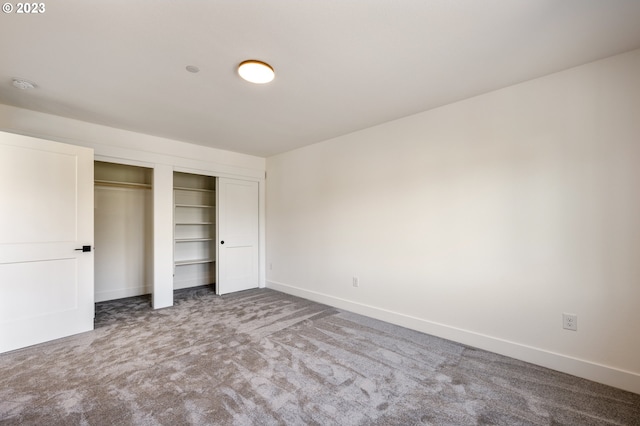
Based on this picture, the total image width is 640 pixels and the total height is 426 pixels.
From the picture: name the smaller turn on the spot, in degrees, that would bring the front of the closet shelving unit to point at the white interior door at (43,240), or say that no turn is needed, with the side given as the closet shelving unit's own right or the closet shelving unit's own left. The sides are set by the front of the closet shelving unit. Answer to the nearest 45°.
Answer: approximately 90° to the closet shelving unit's own right

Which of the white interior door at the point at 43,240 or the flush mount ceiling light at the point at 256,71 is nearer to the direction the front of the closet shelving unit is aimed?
the flush mount ceiling light

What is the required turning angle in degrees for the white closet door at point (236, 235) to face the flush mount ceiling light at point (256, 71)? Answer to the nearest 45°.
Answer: approximately 45° to its right

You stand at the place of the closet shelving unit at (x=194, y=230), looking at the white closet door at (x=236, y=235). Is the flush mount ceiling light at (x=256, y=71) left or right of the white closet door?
right

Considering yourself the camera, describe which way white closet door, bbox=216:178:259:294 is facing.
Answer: facing the viewer and to the right of the viewer

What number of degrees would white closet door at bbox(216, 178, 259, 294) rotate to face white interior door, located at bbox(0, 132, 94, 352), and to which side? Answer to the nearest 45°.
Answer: approximately 90° to its right

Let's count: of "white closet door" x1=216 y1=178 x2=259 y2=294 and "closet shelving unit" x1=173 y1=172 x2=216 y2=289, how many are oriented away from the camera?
0

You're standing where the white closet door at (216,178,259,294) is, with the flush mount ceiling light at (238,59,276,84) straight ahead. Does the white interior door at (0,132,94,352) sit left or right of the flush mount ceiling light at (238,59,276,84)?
right

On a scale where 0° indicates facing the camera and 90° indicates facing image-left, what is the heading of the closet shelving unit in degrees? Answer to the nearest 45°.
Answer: approximately 315°

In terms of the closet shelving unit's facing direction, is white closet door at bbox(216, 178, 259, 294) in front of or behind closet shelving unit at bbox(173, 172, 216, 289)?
in front
